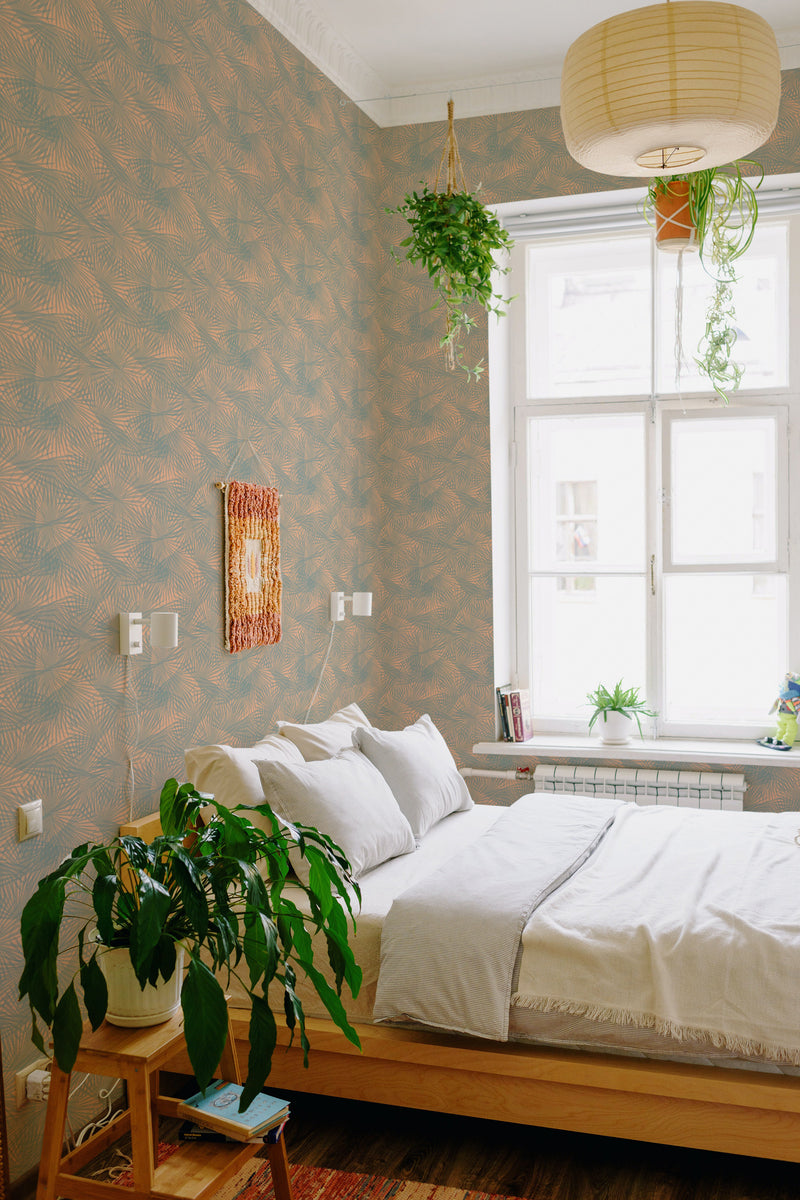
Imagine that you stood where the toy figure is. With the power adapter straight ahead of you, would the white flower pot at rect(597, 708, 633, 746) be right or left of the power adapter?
right

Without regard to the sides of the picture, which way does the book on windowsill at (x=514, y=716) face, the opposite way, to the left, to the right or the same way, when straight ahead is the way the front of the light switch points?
to the right

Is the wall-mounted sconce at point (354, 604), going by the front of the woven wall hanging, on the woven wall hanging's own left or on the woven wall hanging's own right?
on the woven wall hanging's own left

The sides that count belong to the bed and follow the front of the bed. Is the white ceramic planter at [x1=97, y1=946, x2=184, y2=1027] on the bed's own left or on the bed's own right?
on the bed's own right

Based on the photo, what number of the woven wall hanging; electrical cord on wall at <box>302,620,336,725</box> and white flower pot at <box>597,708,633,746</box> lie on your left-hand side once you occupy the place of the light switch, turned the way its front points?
3

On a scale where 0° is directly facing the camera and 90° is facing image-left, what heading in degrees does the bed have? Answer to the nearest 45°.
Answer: approximately 315°
